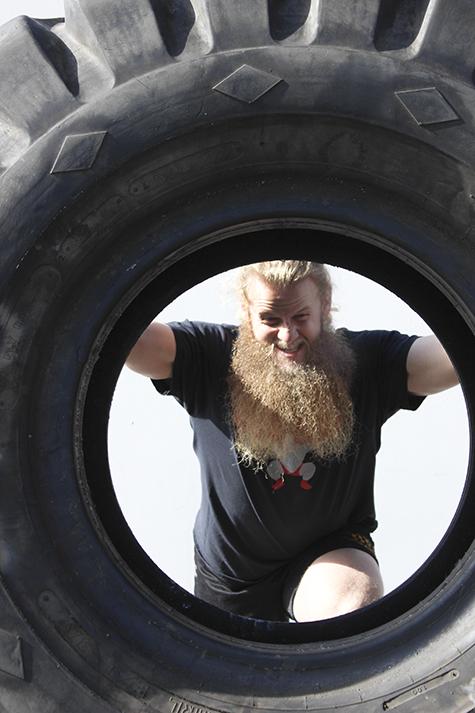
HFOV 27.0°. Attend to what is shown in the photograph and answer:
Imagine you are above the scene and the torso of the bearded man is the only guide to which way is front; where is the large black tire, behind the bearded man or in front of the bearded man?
in front

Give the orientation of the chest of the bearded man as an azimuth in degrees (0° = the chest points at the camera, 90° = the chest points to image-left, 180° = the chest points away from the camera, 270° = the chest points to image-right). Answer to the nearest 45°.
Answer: approximately 0°
